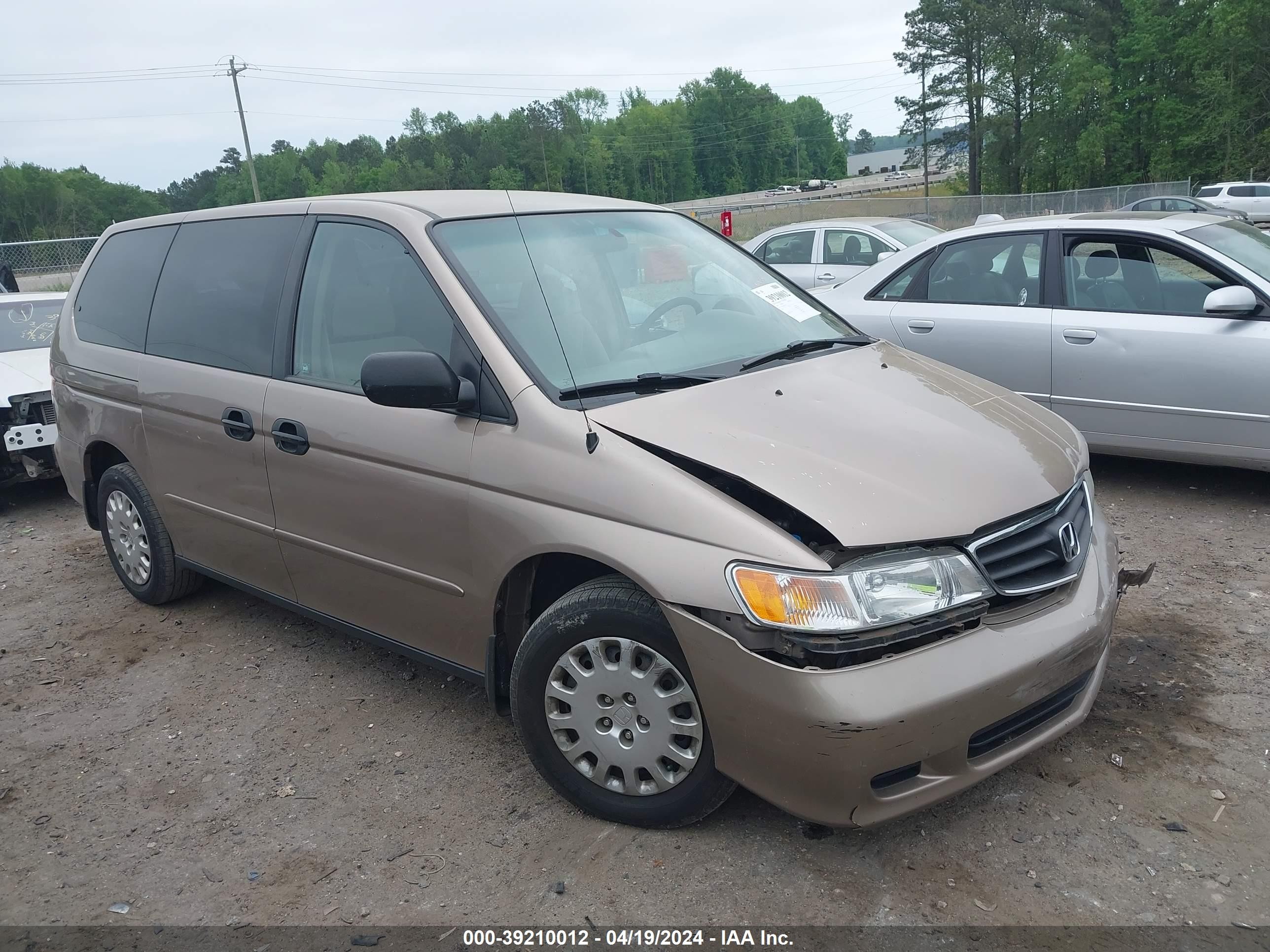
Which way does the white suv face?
to the viewer's right

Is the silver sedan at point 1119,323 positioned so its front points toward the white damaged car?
no

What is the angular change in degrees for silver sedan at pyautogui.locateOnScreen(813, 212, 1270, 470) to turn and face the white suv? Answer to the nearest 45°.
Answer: approximately 90° to its left

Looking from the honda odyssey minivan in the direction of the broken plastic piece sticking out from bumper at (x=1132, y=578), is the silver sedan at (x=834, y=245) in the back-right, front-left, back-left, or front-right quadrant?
front-left

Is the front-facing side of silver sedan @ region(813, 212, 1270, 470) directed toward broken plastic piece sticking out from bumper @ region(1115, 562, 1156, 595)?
no

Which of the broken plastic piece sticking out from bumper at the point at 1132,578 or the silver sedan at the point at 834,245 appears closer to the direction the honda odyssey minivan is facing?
the broken plastic piece sticking out from bumper

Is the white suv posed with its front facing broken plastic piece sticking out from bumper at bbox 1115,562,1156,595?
no

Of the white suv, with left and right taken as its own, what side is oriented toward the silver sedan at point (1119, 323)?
right

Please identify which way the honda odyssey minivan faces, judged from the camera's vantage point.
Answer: facing the viewer and to the right of the viewer

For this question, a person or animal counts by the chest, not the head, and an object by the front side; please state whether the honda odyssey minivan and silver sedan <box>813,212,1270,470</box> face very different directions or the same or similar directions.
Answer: same or similar directions

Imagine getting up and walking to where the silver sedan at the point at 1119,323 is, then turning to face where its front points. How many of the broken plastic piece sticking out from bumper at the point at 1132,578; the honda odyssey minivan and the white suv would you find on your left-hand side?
1

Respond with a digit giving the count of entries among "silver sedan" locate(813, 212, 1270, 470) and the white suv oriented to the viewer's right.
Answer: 2

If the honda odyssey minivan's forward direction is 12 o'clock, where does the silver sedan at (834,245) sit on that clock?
The silver sedan is roughly at 8 o'clock from the honda odyssey minivan.

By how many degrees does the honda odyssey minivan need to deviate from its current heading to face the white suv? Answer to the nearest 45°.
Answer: approximately 90° to its left

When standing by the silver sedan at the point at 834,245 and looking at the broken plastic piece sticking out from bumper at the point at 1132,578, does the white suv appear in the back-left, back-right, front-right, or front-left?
back-left

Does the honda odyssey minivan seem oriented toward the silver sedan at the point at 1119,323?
no
